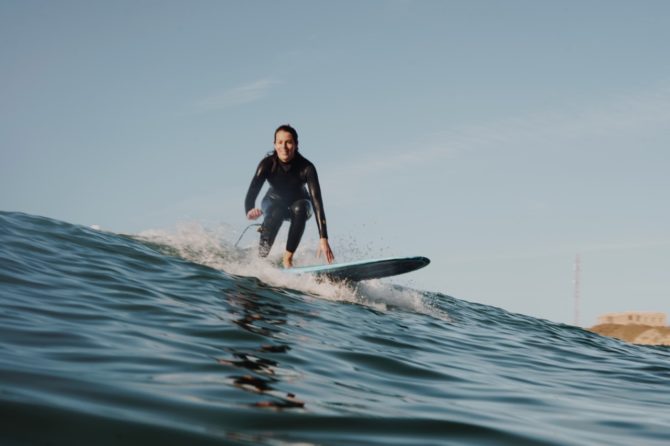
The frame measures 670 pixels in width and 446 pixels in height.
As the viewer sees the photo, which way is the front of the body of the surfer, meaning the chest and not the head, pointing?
toward the camera

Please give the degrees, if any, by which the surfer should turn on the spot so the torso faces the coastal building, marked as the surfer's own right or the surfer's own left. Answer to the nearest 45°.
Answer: approximately 135° to the surfer's own left

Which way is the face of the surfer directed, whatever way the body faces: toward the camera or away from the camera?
toward the camera
